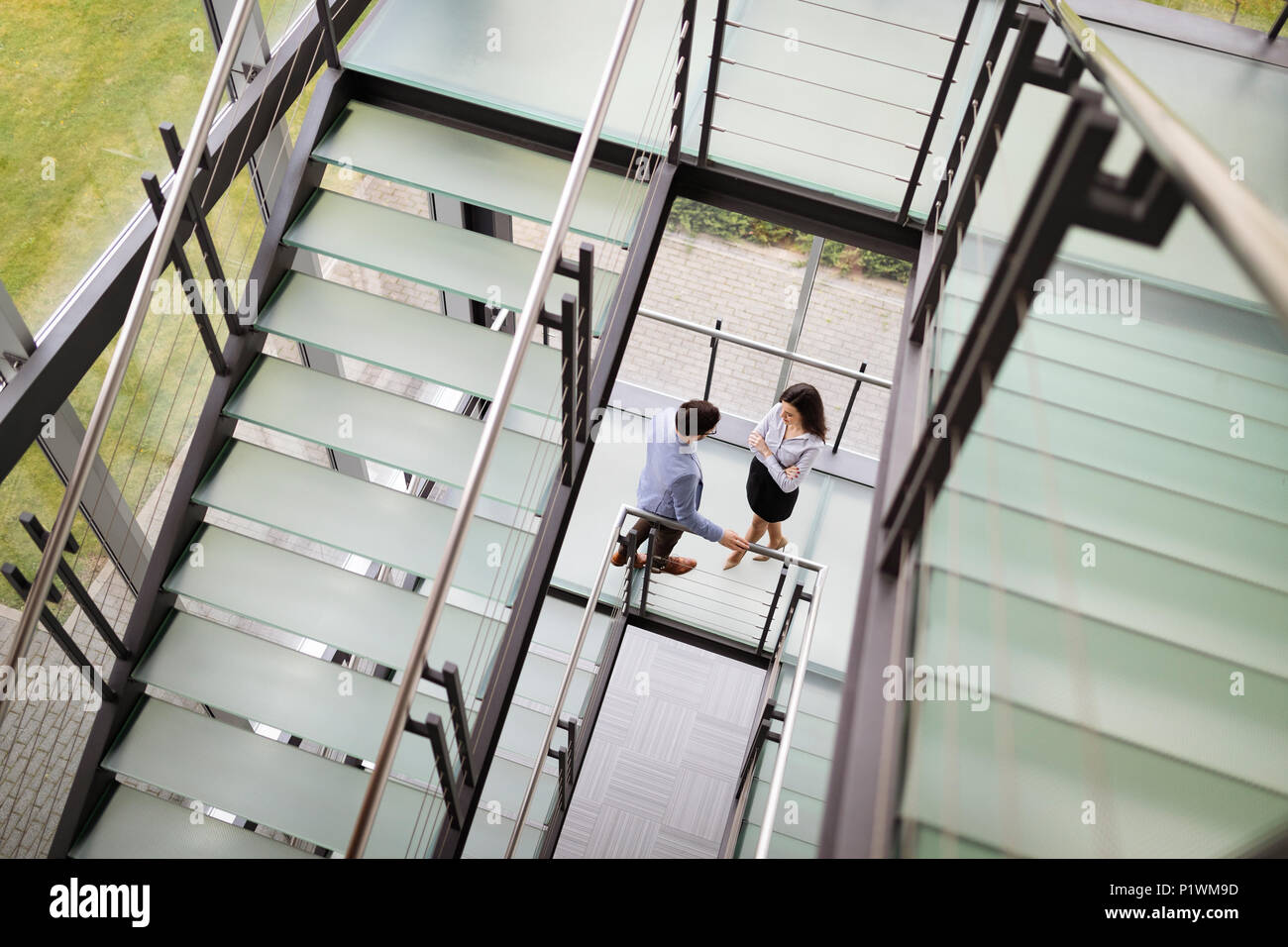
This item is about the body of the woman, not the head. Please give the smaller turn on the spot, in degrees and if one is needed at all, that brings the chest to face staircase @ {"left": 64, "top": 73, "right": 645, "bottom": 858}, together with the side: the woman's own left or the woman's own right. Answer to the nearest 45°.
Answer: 0° — they already face it
